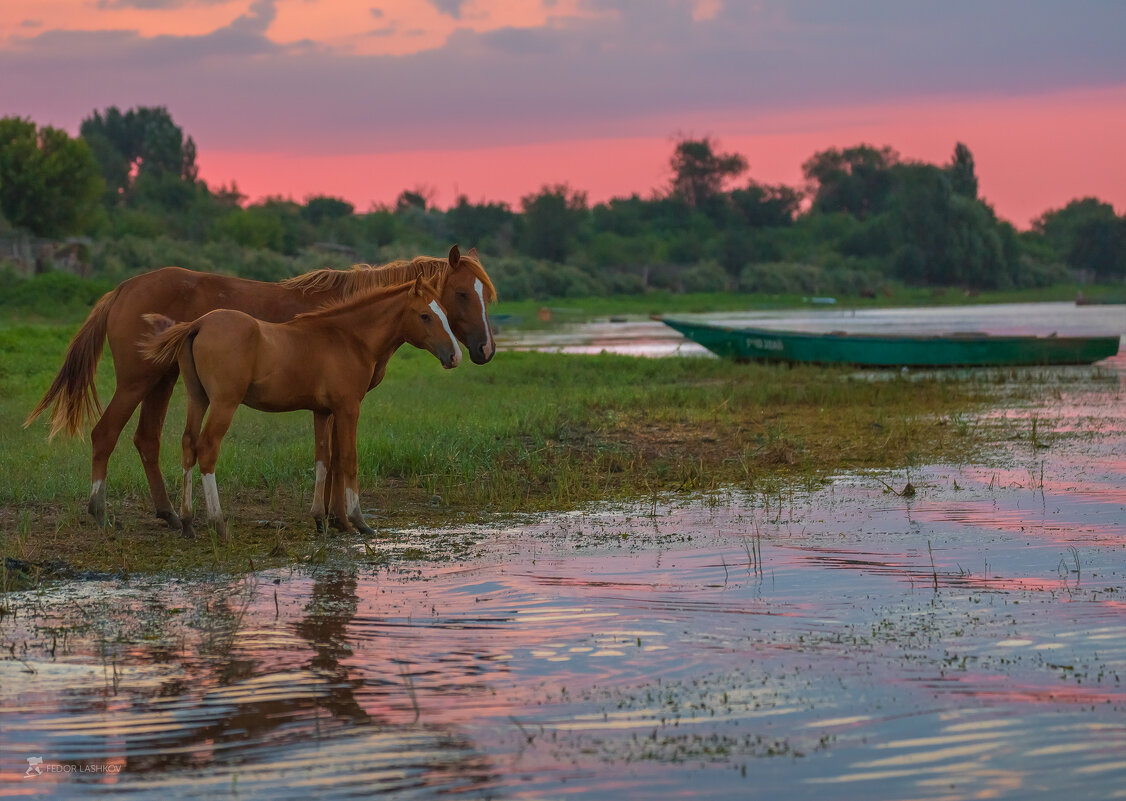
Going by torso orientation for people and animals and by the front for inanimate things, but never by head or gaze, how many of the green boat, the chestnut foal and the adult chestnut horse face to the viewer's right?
2

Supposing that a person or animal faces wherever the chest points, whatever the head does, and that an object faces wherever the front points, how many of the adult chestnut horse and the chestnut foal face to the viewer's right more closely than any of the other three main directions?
2

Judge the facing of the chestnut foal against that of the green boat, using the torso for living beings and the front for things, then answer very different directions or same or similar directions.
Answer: very different directions

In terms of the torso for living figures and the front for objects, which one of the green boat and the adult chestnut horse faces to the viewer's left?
the green boat

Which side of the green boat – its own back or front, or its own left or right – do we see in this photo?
left

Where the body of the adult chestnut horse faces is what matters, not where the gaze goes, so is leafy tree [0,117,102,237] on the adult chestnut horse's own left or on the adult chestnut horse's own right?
on the adult chestnut horse's own left

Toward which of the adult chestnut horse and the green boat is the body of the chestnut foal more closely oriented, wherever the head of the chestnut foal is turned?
the green boat

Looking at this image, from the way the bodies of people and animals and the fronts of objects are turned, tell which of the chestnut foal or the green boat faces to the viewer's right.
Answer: the chestnut foal

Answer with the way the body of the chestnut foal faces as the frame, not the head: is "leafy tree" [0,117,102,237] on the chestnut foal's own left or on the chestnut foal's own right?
on the chestnut foal's own left

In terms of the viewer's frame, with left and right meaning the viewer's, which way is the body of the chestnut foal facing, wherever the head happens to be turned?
facing to the right of the viewer

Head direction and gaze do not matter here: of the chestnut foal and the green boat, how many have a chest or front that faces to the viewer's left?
1

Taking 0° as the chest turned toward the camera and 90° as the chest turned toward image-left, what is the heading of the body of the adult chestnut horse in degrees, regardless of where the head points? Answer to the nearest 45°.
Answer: approximately 270°
